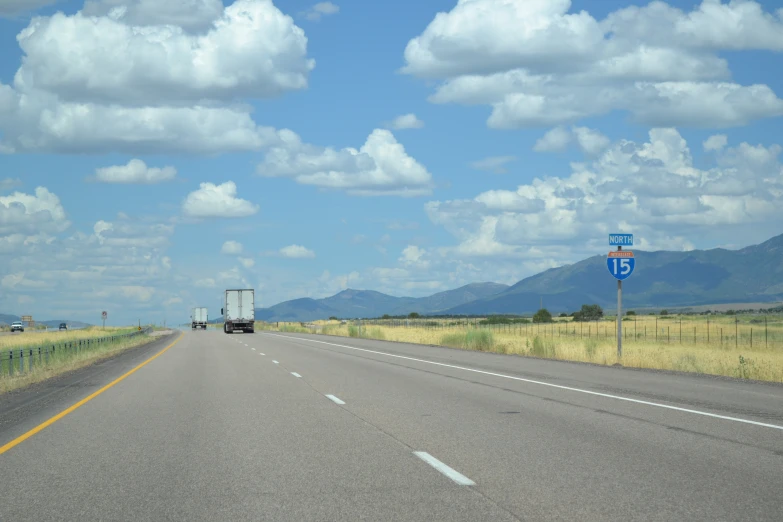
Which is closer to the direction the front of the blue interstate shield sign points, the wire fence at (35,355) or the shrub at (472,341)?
the wire fence

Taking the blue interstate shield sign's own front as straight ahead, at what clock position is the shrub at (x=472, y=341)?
The shrub is roughly at 5 o'clock from the blue interstate shield sign.

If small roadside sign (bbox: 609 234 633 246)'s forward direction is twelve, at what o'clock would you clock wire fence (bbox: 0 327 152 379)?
The wire fence is roughly at 3 o'clock from the small roadside sign.

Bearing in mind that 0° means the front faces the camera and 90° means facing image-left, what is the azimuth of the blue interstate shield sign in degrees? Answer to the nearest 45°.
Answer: approximately 0°

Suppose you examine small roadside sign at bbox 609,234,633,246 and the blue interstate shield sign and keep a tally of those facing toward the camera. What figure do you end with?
2

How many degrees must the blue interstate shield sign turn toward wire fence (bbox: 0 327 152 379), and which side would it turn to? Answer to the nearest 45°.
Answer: approximately 90° to its right

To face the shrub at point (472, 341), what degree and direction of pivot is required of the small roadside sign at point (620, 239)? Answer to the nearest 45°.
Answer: approximately 135° to its right
